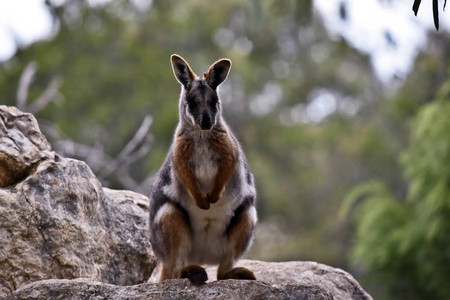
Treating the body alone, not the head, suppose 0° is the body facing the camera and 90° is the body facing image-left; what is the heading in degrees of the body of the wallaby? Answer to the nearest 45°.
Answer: approximately 0°

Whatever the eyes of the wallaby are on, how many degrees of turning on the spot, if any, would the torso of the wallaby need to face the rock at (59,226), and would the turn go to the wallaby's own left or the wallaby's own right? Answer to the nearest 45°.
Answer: approximately 135° to the wallaby's own right

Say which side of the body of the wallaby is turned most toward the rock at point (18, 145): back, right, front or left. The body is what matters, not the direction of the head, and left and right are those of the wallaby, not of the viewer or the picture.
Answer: right
